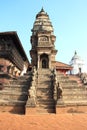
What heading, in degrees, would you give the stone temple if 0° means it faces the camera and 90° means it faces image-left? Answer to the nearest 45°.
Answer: approximately 0°
